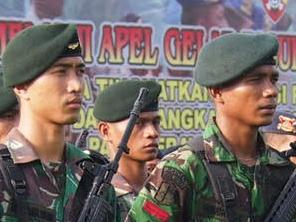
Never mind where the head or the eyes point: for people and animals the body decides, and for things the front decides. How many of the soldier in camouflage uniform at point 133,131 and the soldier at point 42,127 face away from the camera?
0

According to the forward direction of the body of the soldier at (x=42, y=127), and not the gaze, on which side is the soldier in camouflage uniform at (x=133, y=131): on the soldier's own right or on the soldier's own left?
on the soldier's own left

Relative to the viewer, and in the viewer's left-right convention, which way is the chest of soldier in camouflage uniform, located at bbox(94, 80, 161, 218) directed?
facing the viewer and to the right of the viewer

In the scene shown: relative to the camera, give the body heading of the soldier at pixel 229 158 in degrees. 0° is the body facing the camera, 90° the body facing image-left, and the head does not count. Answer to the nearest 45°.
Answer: approximately 315°

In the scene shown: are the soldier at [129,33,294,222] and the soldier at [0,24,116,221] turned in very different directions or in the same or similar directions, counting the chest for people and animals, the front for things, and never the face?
same or similar directions

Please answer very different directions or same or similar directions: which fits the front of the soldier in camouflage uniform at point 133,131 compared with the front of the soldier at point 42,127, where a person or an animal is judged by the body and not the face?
same or similar directions

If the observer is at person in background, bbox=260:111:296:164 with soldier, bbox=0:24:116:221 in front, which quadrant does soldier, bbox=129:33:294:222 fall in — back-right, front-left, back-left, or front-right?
front-left

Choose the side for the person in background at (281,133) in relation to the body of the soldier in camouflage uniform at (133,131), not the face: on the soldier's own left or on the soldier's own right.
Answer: on the soldier's own left

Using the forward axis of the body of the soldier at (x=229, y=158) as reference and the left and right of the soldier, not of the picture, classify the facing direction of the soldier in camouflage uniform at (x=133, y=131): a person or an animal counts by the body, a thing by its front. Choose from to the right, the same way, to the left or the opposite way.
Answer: the same way

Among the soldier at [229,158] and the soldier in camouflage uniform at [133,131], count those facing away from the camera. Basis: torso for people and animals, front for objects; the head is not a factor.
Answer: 0

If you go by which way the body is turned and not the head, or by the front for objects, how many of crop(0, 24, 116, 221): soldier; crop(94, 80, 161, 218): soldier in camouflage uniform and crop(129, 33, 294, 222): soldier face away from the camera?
0

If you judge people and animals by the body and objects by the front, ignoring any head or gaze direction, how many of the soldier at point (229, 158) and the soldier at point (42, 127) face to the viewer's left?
0
